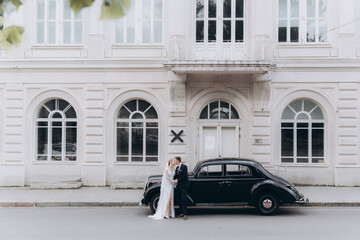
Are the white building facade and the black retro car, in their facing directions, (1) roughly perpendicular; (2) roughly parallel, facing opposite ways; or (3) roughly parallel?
roughly perpendicular

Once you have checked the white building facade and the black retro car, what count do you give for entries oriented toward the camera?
1

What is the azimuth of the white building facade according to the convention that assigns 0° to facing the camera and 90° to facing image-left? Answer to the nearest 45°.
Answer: approximately 0°

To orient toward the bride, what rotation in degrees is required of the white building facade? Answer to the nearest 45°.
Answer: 0° — it already faces them
